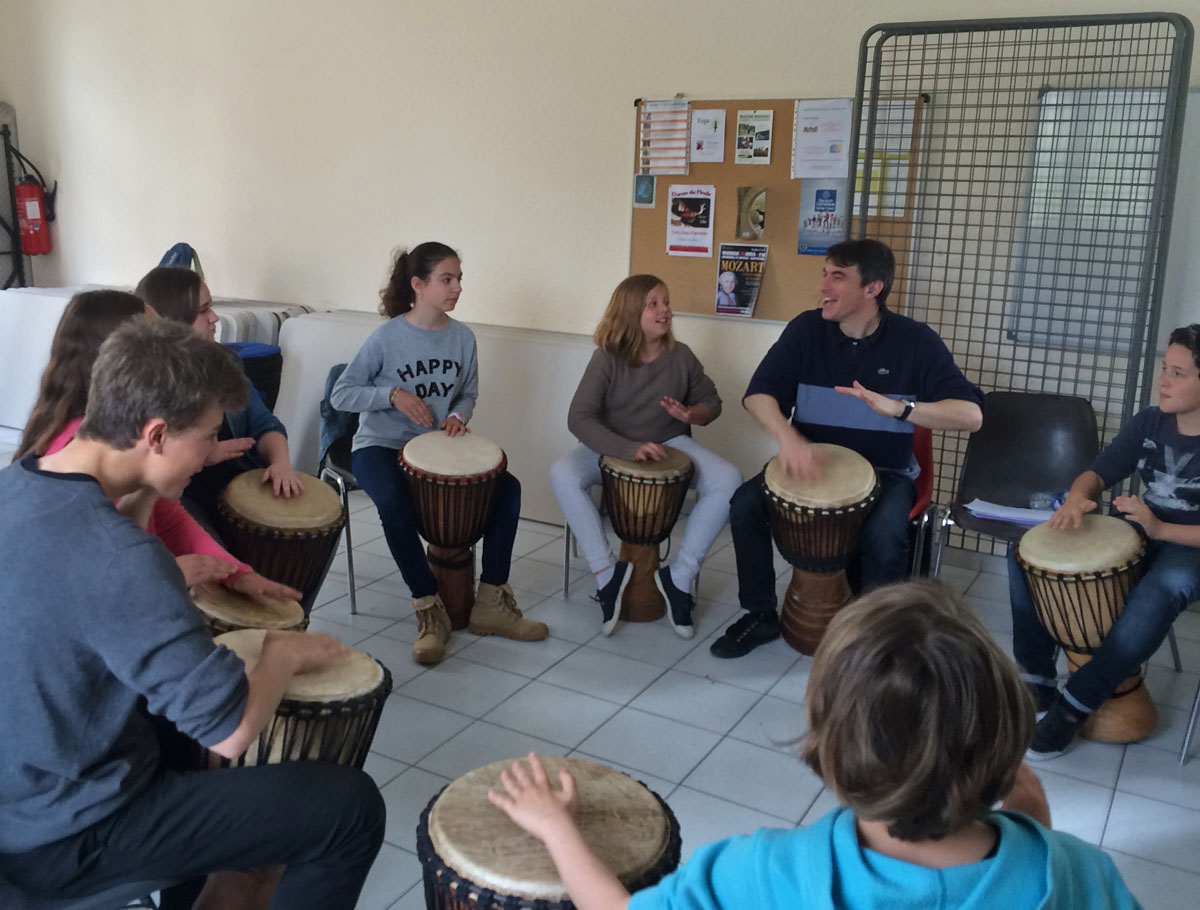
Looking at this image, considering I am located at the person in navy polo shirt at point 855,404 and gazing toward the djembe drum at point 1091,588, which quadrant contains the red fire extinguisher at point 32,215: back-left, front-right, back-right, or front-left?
back-right

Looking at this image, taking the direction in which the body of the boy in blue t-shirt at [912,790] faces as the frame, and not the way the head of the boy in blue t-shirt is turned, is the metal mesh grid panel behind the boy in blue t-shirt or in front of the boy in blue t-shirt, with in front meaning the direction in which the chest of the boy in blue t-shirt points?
in front

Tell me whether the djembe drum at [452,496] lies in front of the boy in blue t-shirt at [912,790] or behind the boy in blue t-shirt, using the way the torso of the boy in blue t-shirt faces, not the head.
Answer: in front

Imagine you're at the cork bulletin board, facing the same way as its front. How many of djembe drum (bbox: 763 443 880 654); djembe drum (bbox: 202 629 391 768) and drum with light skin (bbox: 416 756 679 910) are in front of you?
3

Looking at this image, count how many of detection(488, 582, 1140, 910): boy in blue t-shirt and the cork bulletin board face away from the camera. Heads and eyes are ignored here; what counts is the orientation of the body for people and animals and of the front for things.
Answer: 1

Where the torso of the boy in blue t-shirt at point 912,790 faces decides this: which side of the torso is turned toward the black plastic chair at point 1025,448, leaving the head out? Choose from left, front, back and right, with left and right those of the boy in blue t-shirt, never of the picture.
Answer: front

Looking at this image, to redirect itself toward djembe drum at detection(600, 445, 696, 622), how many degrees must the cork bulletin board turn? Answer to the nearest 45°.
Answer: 0° — it already faces it

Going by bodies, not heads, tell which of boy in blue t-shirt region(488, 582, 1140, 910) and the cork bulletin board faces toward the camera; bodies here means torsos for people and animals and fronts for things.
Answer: the cork bulletin board

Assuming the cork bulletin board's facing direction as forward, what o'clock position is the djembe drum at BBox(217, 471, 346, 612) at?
The djembe drum is roughly at 1 o'clock from the cork bulletin board.

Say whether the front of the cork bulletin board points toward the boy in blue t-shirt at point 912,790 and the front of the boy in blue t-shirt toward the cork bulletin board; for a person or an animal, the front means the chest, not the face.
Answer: yes

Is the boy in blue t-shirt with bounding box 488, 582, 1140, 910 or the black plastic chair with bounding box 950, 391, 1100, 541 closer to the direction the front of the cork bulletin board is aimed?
the boy in blue t-shirt

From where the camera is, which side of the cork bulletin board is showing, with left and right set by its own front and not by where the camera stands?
front

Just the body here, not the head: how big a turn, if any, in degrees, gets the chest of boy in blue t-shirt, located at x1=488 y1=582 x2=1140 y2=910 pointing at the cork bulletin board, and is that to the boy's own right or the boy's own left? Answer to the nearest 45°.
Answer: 0° — they already face it

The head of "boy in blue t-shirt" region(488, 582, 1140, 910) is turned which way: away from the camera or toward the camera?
away from the camera

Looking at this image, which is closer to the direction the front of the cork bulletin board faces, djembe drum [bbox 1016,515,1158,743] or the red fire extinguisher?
the djembe drum

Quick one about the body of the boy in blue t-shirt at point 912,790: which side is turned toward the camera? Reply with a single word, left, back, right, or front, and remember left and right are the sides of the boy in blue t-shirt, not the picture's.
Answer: back

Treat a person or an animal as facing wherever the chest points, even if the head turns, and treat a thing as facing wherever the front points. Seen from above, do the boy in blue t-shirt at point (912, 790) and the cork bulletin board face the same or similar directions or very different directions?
very different directions

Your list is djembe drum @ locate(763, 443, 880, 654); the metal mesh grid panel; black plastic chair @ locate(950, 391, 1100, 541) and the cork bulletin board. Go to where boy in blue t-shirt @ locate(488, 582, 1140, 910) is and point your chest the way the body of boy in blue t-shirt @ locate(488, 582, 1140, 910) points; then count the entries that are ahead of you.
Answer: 4
